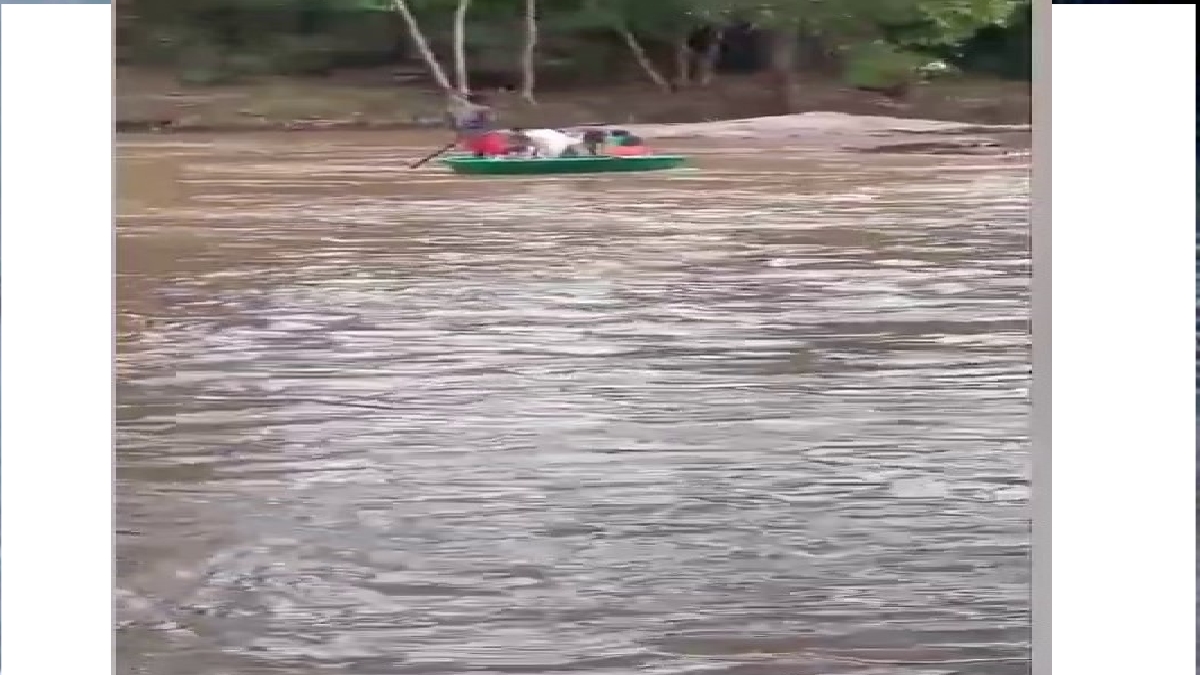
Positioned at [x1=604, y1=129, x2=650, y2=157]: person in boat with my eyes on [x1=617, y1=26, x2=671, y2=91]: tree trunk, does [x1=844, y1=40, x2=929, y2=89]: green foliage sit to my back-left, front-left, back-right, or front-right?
front-right

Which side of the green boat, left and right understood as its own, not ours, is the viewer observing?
right
